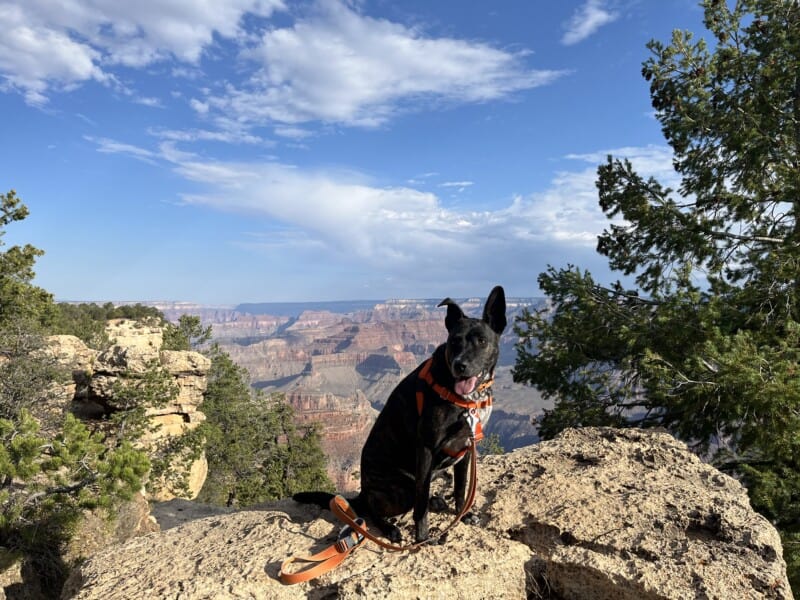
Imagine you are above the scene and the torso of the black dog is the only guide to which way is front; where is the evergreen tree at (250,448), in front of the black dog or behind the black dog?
behind

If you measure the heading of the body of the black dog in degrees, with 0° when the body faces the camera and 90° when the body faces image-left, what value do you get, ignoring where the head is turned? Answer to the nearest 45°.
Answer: approximately 315°

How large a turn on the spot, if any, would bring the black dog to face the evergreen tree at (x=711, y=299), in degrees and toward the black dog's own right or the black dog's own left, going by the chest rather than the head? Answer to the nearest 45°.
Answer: approximately 90° to the black dog's own left

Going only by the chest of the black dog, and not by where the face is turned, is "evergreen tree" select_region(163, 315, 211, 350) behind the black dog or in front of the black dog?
behind

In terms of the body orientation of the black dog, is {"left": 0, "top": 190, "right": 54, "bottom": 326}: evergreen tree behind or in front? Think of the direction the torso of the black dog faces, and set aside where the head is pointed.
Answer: behind

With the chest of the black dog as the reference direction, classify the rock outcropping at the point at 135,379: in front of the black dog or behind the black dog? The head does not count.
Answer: behind
